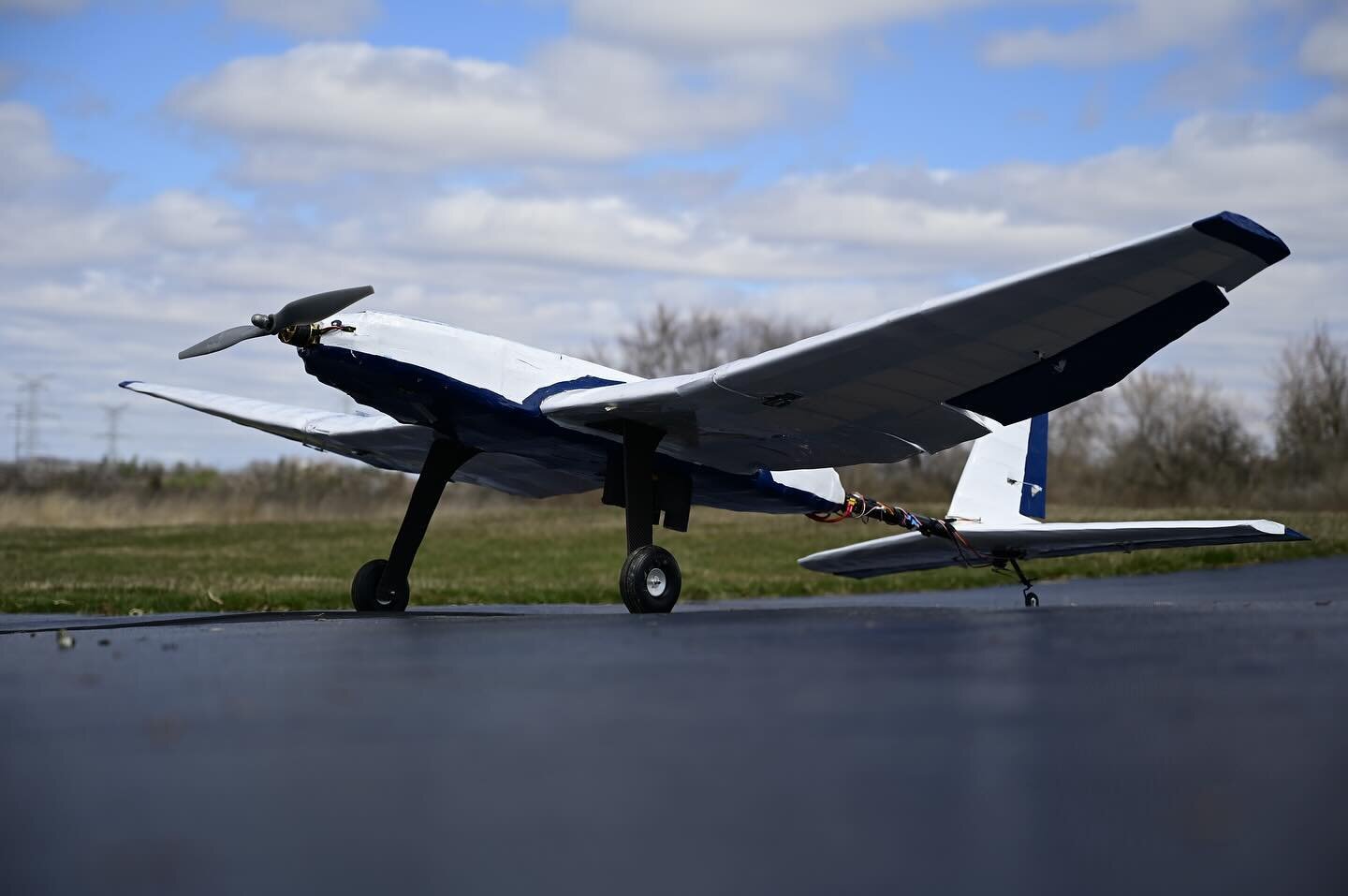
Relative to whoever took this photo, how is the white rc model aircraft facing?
facing the viewer and to the left of the viewer
